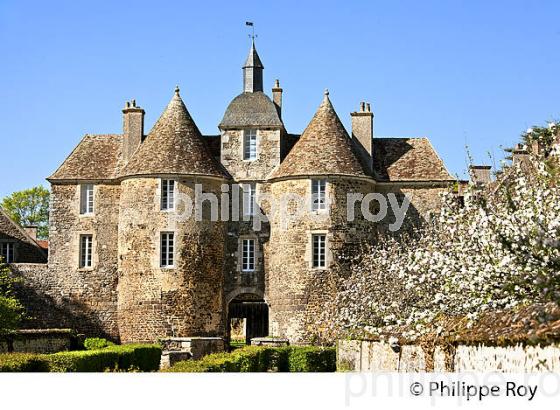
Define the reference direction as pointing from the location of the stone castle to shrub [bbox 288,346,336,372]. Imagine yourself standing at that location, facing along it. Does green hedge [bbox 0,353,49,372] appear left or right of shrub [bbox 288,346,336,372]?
right

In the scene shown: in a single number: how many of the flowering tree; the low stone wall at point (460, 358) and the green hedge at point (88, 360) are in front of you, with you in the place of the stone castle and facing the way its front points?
3

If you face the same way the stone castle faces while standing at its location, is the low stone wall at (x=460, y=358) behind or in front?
in front

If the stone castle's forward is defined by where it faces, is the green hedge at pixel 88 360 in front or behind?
in front

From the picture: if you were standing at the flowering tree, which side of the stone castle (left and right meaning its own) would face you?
front

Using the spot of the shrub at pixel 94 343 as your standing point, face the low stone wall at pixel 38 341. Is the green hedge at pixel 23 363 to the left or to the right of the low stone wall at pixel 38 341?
left

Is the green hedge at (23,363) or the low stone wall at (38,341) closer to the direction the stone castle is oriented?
the green hedge

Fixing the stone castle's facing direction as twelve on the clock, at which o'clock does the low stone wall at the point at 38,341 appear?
The low stone wall is roughly at 2 o'clock from the stone castle.

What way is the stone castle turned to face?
toward the camera
